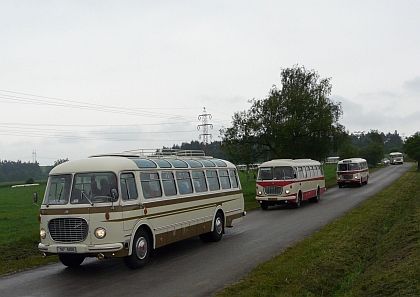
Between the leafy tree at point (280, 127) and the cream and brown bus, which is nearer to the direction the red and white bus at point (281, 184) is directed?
the cream and brown bus

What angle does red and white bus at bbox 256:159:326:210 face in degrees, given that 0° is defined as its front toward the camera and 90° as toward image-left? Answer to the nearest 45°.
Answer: approximately 45°

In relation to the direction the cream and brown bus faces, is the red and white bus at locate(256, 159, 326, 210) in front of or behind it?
behind

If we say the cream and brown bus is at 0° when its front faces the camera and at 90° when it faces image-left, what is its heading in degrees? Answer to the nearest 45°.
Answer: approximately 45°

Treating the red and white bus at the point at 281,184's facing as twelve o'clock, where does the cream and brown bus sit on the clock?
The cream and brown bus is roughly at 11 o'clock from the red and white bus.

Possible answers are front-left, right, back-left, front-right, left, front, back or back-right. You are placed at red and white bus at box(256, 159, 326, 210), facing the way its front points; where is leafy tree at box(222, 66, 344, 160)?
back-right

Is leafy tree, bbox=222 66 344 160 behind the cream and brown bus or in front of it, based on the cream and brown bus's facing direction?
behind
